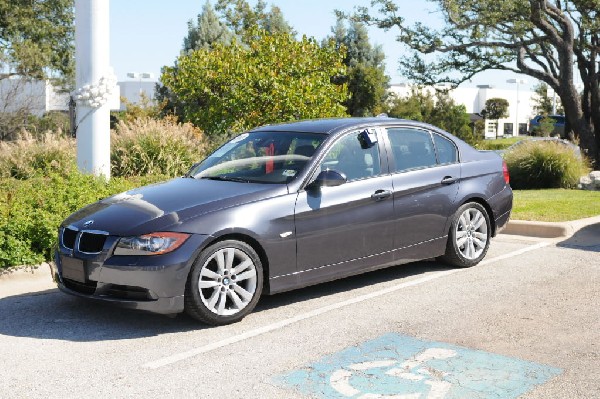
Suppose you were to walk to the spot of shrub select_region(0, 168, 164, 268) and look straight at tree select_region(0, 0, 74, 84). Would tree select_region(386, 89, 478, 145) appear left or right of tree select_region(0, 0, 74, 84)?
right

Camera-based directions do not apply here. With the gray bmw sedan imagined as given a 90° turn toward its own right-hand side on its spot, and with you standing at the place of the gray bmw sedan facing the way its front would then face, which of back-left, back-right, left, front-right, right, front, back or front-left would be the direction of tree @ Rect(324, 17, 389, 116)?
front-right

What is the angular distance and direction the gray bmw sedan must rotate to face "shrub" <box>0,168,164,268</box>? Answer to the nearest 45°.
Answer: approximately 90° to its right

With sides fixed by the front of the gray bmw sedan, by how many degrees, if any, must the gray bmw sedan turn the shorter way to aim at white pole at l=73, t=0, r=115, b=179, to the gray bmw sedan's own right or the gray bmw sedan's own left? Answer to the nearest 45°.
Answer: approximately 90° to the gray bmw sedan's own right

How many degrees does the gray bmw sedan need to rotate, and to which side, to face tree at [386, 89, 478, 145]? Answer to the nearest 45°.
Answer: approximately 135° to its right

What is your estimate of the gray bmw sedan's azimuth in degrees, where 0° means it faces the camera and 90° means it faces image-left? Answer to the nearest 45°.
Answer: approximately 45°

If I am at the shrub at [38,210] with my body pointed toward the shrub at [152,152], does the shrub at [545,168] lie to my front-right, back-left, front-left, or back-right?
front-right

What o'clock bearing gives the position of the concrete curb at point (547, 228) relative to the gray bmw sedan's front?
The concrete curb is roughly at 6 o'clock from the gray bmw sedan.

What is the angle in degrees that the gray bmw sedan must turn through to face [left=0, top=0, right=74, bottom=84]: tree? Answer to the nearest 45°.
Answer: approximately 135° to its right

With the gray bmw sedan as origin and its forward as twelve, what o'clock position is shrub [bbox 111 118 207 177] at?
The shrub is roughly at 4 o'clock from the gray bmw sedan.

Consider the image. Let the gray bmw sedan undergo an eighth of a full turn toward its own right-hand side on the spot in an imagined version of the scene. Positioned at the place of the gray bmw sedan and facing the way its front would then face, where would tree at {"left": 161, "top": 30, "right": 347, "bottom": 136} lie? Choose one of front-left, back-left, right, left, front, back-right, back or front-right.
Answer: right

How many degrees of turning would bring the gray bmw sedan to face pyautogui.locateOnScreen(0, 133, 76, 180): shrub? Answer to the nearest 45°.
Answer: approximately 90° to its right
